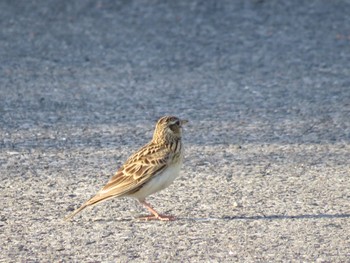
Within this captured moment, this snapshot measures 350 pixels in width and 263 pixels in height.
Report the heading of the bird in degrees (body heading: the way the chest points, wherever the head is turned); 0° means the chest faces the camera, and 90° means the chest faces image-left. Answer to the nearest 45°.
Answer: approximately 270°
